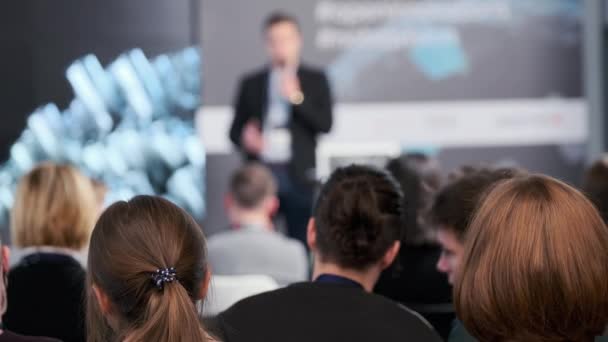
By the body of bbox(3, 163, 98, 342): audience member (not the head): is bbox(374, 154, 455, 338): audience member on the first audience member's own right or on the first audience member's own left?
on the first audience member's own right

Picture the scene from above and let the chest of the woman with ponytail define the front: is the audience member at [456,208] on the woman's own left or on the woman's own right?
on the woman's own right

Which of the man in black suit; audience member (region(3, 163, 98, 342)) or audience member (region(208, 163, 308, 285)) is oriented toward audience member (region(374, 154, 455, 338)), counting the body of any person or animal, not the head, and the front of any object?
the man in black suit

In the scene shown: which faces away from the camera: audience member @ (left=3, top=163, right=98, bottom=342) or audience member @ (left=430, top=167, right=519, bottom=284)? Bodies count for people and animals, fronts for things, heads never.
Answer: audience member @ (left=3, top=163, right=98, bottom=342)

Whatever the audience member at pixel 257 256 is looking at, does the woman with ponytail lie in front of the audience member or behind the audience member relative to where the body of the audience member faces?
behind

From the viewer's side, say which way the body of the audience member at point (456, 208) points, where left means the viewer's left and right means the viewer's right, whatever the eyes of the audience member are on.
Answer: facing to the left of the viewer

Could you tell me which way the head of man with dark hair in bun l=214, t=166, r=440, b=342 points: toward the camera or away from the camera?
away from the camera

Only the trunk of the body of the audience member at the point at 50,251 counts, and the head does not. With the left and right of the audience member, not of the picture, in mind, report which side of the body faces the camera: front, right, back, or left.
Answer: back

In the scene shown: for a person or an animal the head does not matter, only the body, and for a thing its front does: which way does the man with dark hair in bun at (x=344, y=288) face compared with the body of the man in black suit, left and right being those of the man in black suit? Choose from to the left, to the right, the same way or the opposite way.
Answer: the opposite way

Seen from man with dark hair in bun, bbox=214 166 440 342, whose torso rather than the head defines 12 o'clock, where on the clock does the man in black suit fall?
The man in black suit is roughly at 12 o'clock from the man with dark hair in bun.

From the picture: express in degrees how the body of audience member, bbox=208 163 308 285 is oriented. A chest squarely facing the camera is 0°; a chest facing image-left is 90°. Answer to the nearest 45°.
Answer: approximately 180°

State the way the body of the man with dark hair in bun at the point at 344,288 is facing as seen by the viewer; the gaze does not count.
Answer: away from the camera

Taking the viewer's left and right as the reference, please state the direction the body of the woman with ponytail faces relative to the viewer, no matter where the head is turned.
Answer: facing away from the viewer
